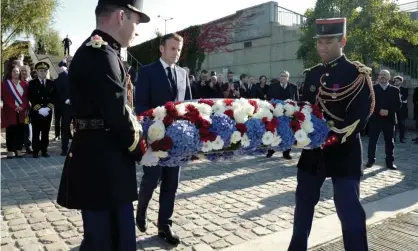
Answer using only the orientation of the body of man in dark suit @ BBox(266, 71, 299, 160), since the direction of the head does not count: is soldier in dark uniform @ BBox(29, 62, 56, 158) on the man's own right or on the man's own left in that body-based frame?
on the man's own right

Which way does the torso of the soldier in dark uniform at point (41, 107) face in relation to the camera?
toward the camera

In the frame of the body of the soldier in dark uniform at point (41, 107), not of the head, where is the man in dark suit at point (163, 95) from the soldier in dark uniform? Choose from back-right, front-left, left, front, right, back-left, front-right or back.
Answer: front

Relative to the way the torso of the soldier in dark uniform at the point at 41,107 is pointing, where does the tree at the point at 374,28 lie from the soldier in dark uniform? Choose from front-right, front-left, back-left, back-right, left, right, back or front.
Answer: left

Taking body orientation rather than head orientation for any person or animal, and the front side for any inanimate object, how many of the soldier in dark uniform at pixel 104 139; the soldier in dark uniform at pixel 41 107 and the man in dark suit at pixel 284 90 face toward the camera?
2

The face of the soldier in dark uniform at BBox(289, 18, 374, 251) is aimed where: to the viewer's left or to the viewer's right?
to the viewer's left

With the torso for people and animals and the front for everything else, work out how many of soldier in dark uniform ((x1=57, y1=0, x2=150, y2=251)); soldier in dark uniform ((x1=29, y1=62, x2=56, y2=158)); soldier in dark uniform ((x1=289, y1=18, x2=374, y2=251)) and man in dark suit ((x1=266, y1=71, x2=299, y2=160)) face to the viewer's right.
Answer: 1

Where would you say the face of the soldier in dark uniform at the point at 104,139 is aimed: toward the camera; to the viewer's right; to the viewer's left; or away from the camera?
to the viewer's right

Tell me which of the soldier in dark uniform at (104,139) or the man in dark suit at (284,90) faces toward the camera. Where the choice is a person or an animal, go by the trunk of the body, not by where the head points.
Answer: the man in dark suit

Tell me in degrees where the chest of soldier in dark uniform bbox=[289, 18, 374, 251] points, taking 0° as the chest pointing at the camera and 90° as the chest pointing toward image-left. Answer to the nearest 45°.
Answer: approximately 45°

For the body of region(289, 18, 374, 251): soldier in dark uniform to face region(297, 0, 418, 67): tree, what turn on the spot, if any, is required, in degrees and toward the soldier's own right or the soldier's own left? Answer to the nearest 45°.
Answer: approximately 135° to the soldier's own right

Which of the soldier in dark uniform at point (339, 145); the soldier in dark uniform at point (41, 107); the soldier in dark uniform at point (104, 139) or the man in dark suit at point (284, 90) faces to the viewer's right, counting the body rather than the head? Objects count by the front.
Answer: the soldier in dark uniform at point (104, 139)

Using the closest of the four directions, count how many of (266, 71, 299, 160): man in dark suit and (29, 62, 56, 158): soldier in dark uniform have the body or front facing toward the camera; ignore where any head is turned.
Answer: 2

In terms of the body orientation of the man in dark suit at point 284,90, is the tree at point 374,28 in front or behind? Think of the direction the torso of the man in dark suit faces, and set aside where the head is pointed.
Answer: behind

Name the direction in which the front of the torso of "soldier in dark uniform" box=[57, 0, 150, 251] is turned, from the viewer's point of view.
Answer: to the viewer's right

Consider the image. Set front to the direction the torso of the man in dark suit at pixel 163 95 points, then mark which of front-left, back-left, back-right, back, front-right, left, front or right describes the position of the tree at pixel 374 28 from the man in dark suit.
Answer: left
